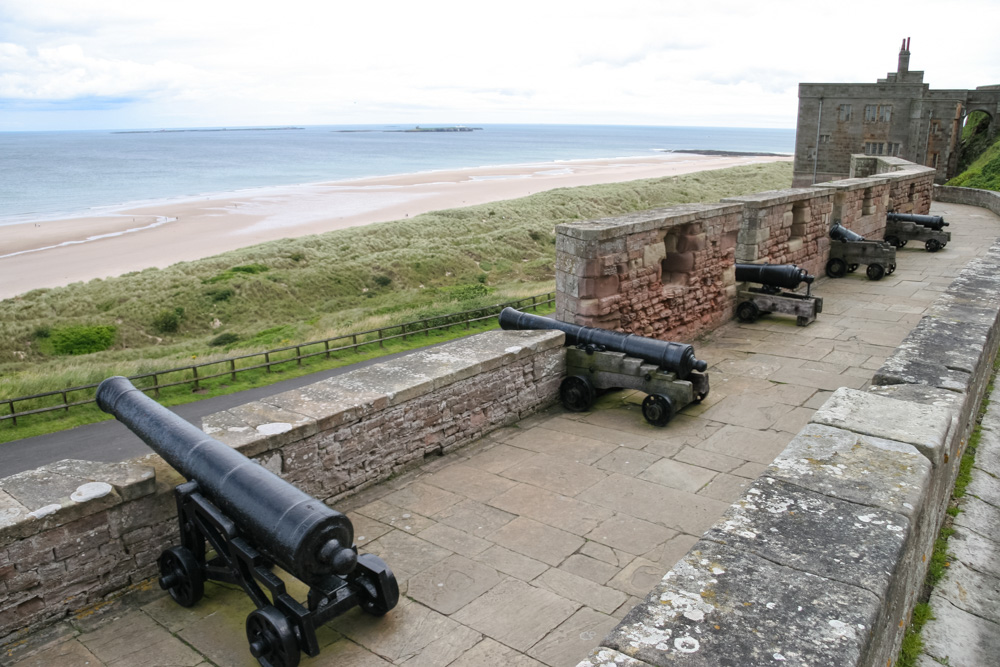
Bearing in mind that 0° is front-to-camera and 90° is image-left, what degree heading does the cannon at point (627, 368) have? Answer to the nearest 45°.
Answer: approximately 135°

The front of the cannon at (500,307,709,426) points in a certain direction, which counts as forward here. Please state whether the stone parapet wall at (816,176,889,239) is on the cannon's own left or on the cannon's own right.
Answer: on the cannon's own right

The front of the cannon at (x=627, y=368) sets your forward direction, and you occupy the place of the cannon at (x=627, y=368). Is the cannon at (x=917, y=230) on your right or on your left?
on your right

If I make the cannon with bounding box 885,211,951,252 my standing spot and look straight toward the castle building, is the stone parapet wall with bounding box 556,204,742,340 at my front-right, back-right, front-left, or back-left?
back-left

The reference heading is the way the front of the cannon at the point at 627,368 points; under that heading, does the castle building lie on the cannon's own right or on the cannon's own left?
on the cannon's own right

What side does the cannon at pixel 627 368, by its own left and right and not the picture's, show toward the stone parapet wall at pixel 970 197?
right

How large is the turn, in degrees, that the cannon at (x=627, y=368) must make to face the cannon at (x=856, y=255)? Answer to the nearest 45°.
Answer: approximately 90° to its right

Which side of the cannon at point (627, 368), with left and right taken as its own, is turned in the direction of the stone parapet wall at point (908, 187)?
right

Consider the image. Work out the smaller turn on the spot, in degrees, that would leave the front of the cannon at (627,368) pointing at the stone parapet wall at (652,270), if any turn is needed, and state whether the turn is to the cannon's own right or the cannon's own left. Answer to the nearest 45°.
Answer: approximately 45° to the cannon's own right
